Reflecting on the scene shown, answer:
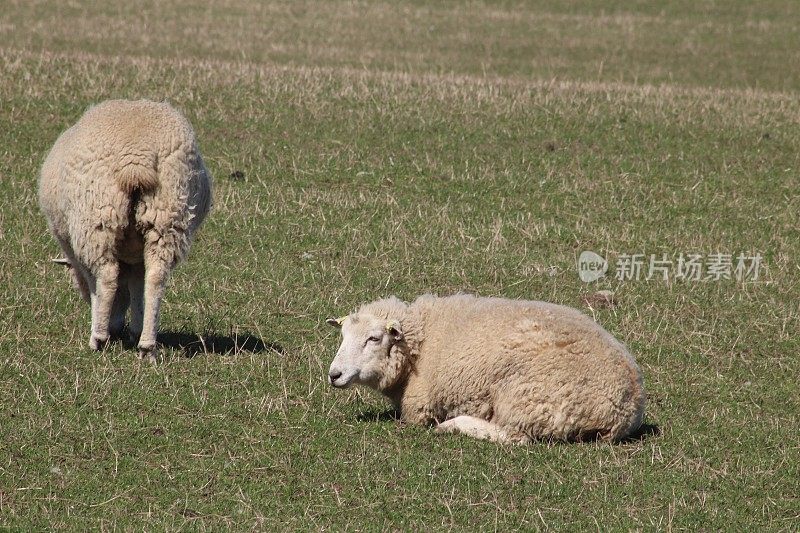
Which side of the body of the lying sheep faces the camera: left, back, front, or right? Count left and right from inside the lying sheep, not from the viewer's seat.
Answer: left

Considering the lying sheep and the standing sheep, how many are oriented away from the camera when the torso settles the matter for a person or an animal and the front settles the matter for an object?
1

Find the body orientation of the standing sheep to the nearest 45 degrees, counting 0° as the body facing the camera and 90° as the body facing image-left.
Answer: approximately 180°

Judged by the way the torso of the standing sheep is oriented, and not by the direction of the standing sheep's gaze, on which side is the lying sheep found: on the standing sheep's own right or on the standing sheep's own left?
on the standing sheep's own right

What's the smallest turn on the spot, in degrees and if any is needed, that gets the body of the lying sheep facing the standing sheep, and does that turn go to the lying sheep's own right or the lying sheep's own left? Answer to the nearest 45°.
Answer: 0° — it already faces it

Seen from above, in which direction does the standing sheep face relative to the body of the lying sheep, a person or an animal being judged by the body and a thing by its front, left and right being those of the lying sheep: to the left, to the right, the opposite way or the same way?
to the right
